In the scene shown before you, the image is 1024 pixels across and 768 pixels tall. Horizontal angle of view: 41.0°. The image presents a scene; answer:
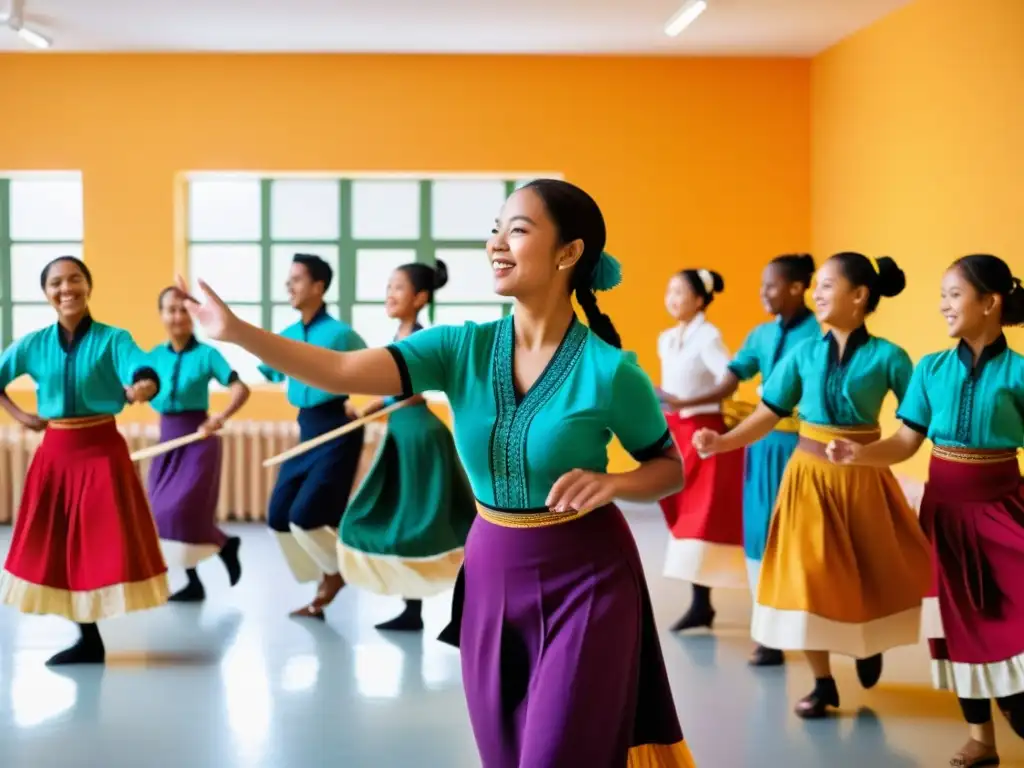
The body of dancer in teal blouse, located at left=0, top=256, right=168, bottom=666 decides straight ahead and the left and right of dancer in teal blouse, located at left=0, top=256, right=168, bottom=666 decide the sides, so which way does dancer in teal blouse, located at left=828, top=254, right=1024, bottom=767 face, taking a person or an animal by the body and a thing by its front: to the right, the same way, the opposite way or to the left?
to the right

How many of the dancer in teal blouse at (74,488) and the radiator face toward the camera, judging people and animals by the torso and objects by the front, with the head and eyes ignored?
2

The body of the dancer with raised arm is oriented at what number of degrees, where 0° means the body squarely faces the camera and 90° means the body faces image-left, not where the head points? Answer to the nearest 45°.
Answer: approximately 45°

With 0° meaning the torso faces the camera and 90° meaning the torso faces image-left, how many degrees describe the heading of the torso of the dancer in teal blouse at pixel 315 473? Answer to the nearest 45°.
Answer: approximately 45°

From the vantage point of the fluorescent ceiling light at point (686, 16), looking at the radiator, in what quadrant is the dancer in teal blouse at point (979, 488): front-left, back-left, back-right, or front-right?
back-left

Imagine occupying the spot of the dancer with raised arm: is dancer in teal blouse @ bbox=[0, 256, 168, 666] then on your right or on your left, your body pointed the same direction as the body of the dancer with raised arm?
on your right

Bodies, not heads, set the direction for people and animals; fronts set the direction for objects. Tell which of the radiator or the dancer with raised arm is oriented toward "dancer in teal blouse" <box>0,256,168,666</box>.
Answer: the radiator

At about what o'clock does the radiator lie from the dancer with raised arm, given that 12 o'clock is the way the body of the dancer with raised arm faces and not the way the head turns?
The radiator is roughly at 4 o'clock from the dancer with raised arm.

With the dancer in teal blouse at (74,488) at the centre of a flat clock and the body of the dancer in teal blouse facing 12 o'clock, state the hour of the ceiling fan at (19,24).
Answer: The ceiling fan is roughly at 6 o'clock from the dancer in teal blouse.

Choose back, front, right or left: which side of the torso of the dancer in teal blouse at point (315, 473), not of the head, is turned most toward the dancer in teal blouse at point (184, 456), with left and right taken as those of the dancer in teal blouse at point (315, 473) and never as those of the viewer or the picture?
right

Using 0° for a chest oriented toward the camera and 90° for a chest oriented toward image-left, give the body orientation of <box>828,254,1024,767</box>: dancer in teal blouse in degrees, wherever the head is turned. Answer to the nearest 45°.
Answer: approximately 45°
